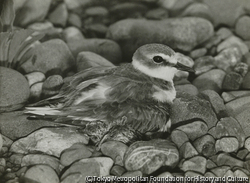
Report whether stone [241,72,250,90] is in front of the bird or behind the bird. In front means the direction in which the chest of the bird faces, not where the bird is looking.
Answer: in front

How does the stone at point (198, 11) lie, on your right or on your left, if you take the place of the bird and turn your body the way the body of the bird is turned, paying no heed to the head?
on your left

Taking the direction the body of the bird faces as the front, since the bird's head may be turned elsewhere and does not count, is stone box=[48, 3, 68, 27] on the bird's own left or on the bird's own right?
on the bird's own left

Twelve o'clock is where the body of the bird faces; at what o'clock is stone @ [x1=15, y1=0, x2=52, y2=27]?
The stone is roughly at 8 o'clock from the bird.

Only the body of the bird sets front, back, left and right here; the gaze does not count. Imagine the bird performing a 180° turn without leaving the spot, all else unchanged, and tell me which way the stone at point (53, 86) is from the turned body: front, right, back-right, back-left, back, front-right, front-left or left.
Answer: front-right

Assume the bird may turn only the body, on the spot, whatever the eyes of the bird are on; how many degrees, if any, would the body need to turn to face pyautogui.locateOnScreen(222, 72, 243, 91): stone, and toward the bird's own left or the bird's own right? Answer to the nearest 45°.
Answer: approximately 45° to the bird's own left

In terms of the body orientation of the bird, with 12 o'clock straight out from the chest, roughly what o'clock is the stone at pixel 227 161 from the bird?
The stone is roughly at 1 o'clock from the bird.

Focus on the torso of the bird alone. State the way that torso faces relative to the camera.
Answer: to the viewer's right

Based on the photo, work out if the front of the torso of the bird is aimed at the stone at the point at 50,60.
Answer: no

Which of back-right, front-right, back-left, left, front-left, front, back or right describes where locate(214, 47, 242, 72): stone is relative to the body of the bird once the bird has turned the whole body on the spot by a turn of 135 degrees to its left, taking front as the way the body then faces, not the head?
right

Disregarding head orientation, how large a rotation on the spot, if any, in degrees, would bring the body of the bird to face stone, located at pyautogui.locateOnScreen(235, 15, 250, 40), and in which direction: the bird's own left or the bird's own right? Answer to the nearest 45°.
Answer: approximately 45° to the bird's own left

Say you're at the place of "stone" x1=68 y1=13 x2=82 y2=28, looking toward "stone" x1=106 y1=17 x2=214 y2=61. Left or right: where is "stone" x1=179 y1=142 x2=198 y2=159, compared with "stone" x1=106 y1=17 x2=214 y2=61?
right

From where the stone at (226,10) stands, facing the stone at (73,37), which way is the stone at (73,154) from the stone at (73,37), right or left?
left

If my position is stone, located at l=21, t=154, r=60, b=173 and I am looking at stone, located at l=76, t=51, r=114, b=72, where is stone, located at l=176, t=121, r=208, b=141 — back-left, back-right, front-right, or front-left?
front-right

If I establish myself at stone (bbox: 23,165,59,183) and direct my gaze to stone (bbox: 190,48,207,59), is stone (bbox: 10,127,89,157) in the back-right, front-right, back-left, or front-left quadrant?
front-left

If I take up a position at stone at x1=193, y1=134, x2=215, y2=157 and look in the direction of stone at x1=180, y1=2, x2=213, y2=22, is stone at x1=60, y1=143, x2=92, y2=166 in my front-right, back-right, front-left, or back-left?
back-left

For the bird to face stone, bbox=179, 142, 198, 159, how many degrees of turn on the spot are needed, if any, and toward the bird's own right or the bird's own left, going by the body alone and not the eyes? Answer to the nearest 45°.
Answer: approximately 45° to the bird's own right

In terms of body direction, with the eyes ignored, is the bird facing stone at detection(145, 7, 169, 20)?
no
